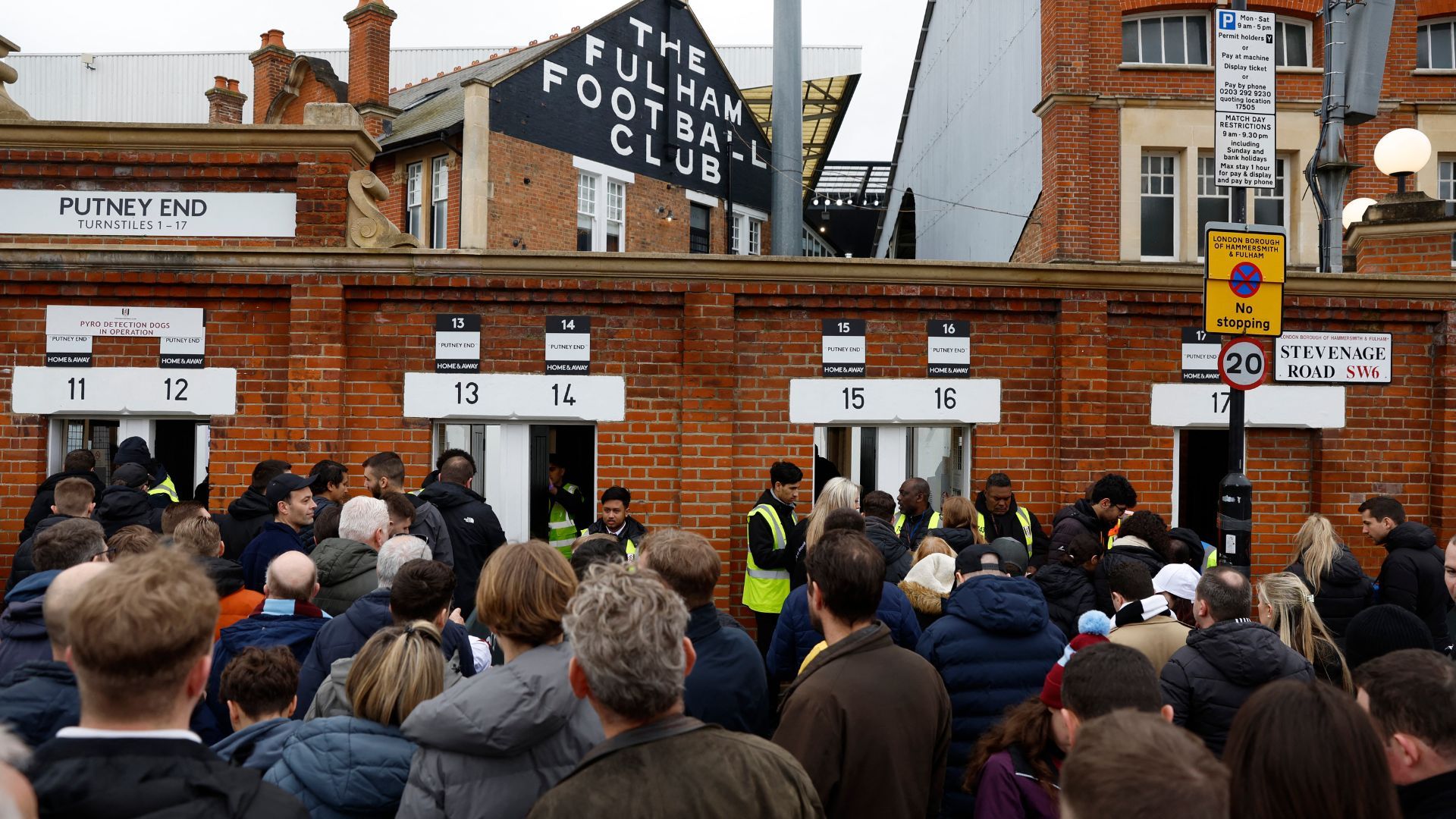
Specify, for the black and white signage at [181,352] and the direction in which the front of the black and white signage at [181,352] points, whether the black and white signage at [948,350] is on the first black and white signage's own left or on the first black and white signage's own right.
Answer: on the first black and white signage's own left

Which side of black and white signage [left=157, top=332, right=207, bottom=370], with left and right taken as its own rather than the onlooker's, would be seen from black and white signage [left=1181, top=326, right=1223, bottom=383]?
left

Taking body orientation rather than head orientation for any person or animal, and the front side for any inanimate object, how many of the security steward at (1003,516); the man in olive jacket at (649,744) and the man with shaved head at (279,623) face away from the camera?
2

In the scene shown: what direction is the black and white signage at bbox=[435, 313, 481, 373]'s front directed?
toward the camera

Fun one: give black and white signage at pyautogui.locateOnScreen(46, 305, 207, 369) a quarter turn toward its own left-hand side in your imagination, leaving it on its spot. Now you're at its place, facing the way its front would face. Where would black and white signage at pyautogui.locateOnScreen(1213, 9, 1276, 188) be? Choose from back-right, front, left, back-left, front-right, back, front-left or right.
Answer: front-right

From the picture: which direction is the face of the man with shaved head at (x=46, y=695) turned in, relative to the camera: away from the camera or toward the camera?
away from the camera

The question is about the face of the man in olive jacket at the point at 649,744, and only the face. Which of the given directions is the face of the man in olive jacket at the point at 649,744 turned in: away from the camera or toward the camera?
away from the camera

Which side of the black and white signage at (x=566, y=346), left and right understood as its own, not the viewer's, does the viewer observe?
front

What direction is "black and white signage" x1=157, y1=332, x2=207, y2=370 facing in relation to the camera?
toward the camera

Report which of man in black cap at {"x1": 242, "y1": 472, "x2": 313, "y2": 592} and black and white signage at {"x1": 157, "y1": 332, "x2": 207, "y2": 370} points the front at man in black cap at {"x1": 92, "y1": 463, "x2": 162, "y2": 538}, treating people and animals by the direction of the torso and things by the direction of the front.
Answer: the black and white signage

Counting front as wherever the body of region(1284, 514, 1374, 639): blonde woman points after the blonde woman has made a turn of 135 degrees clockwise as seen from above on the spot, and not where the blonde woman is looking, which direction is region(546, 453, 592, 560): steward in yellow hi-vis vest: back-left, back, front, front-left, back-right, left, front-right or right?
back

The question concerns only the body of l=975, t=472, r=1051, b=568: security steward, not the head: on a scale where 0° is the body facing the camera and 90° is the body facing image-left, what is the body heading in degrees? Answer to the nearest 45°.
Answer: approximately 0°

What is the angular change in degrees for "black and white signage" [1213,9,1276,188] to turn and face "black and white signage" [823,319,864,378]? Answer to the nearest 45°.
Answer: approximately 90° to its right

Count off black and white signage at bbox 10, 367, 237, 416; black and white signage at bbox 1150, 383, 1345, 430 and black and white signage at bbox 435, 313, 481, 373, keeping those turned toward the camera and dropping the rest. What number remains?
3

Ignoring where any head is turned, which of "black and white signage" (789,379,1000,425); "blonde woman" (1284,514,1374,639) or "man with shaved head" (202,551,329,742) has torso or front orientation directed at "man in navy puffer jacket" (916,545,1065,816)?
the black and white signage

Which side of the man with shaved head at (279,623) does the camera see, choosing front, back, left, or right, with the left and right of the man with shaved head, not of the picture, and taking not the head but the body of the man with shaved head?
back
